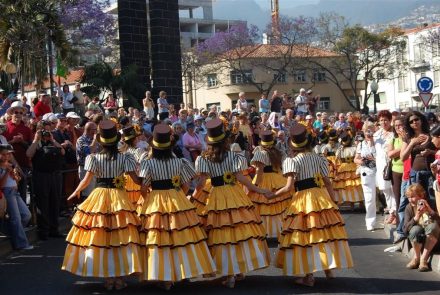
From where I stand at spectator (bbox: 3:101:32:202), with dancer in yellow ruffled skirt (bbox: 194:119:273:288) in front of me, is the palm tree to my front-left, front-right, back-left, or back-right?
back-left

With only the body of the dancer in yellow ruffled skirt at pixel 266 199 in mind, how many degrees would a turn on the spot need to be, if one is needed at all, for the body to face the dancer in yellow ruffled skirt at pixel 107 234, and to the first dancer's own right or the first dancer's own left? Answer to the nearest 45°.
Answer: approximately 135° to the first dancer's own left

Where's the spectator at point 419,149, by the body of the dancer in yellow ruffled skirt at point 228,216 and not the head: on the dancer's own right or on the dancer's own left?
on the dancer's own right

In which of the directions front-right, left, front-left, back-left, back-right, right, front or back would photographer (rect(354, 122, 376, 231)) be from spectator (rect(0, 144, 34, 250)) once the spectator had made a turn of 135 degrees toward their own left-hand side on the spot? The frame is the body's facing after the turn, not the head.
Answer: right

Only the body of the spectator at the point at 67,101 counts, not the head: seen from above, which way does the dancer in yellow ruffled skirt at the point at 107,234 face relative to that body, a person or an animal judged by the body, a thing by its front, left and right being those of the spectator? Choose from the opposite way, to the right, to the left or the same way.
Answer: the opposite way

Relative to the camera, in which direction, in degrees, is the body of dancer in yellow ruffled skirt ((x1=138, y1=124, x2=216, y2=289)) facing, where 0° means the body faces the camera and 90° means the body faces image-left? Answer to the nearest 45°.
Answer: approximately 180°

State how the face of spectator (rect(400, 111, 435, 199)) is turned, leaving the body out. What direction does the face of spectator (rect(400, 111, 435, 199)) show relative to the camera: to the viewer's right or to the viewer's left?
to the viewer's left

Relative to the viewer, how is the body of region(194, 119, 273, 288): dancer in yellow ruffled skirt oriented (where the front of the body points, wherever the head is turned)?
away from the camera

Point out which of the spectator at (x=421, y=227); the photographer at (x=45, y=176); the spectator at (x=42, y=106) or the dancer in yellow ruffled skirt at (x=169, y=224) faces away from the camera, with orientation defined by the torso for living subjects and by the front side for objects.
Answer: the dancer in yellow ruffled skirt

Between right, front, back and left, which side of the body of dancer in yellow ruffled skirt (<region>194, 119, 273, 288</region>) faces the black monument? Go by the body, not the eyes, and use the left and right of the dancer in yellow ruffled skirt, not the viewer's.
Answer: front

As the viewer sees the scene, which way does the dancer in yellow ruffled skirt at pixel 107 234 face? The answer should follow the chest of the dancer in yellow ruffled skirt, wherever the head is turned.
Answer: away from the camera

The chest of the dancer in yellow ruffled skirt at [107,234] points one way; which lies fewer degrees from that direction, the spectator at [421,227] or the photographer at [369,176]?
the photographer

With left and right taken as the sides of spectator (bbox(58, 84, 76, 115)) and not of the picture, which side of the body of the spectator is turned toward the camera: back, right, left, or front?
front

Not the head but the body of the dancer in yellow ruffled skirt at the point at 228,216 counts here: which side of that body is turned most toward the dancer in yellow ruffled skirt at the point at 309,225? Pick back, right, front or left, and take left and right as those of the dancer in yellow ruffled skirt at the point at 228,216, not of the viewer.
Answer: right
